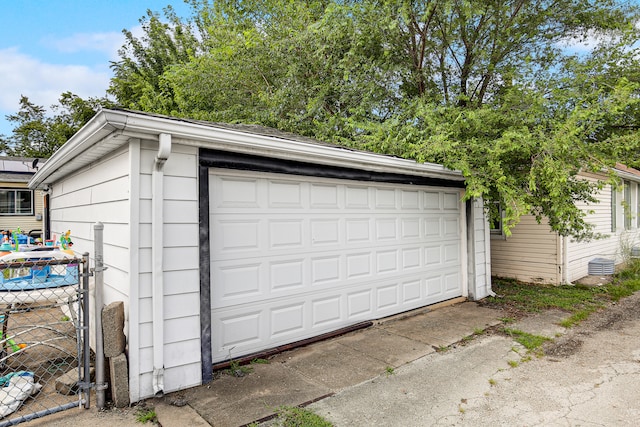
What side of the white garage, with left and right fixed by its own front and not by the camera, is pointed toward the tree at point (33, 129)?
back

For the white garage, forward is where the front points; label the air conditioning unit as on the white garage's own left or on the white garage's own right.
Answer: on the white garage's own left

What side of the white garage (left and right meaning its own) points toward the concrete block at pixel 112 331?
right

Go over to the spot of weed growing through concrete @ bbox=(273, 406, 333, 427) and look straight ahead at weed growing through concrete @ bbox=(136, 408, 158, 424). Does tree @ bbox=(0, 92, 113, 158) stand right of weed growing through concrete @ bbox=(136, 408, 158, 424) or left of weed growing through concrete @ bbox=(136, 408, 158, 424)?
right

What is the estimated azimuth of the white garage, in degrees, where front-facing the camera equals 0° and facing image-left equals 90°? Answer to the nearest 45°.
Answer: approximately 315°

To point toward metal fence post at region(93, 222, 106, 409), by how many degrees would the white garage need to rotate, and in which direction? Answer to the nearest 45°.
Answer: approximately 90° to its right
